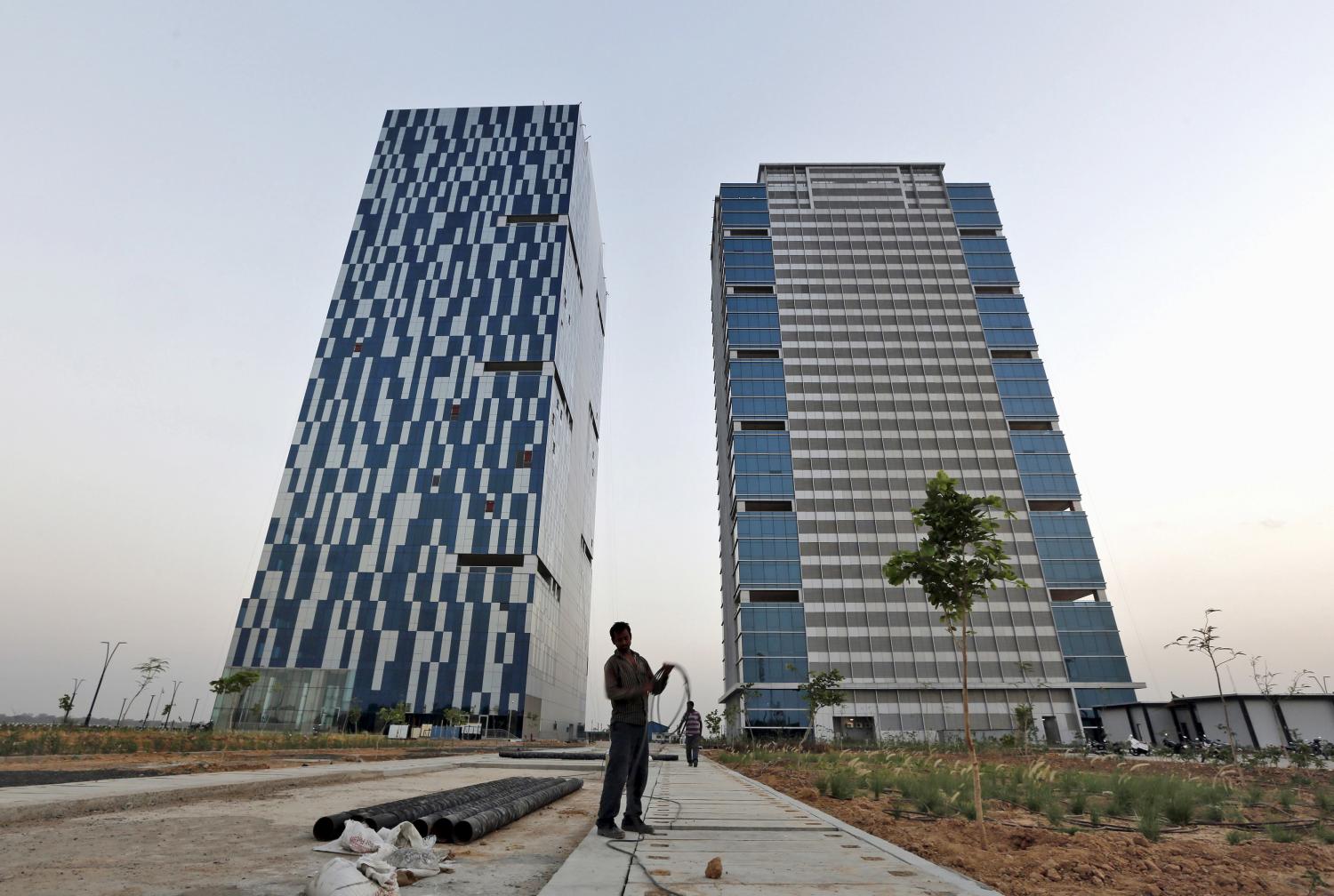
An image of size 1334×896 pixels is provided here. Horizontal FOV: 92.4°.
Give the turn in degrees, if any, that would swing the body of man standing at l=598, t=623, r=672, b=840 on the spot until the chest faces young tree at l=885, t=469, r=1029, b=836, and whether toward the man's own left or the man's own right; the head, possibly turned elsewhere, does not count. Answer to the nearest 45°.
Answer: approximately 90° to the man's own left

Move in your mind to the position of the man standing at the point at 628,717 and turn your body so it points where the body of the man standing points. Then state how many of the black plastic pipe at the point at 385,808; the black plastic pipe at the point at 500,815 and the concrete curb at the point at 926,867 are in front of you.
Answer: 1

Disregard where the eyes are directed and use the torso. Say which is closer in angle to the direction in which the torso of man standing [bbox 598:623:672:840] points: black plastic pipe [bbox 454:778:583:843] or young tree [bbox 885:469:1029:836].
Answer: the young tree

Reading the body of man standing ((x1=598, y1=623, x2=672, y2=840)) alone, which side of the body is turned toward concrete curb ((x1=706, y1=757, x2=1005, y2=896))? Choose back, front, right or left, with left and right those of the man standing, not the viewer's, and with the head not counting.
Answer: front

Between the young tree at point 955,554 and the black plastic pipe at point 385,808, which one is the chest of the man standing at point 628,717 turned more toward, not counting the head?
the young tree

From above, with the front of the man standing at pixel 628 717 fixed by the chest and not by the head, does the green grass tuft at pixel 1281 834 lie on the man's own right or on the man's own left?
on the man's own left

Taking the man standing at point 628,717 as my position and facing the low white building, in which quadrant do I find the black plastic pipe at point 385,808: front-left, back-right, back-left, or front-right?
back-left

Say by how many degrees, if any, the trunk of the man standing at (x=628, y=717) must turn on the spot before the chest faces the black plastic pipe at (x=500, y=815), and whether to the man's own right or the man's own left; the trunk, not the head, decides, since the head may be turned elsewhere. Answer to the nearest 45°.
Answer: approximately 135° to the man's own right

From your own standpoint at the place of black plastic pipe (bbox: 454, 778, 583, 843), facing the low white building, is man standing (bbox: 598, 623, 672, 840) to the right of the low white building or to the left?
right

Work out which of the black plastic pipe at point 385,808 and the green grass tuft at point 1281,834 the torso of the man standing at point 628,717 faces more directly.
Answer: the green grass tuft

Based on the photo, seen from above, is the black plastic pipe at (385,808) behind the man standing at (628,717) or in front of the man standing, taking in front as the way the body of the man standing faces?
behind

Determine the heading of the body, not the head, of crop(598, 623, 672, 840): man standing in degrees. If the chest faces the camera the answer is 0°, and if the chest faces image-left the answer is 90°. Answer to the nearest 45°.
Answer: approximately 315°

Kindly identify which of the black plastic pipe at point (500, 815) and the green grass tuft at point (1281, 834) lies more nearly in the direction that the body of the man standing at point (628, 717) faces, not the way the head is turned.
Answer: the green grass tuft

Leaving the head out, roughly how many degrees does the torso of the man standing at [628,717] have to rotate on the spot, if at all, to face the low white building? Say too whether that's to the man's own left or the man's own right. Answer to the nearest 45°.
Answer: approximately 90° to the man's own left
